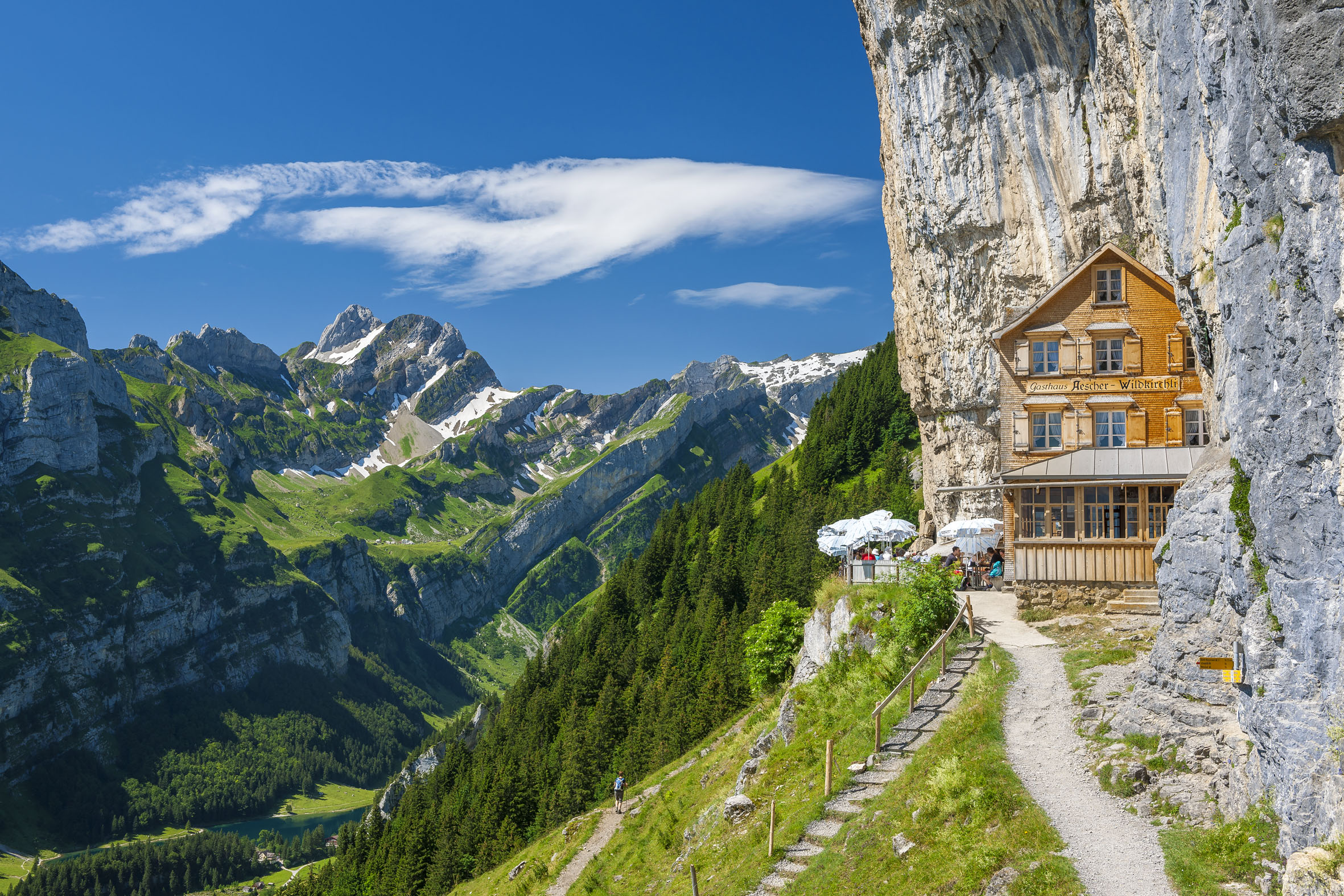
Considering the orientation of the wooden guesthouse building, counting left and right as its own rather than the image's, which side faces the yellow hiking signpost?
front

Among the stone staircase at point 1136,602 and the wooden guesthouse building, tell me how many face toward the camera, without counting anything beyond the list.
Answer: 2

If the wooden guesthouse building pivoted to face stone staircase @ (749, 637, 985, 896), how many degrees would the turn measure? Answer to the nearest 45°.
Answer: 0° — it already faces it

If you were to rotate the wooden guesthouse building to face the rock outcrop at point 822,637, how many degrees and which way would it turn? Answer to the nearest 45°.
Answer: approximately 45° to its right

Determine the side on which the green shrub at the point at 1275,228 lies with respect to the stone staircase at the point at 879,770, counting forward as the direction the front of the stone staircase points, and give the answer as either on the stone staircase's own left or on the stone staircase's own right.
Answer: on the stone staircase's own left

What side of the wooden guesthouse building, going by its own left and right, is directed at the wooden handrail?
front

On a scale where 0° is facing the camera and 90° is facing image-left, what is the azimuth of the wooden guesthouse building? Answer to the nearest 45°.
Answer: approximately 0°

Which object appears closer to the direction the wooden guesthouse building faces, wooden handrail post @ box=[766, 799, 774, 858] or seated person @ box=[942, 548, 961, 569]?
the wooden handrail post

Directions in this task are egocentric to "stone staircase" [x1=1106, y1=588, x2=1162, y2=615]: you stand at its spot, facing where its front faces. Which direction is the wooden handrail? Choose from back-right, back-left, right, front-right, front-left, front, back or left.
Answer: front-right

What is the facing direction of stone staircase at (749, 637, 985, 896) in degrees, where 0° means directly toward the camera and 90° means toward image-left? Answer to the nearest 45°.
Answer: approximately 45°
